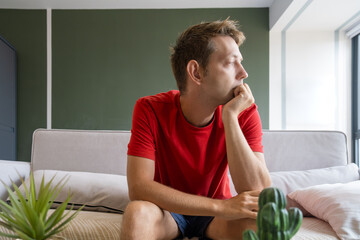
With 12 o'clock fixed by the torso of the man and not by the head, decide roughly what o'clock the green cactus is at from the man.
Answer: The green cactus is roughly at 12 o'clock from the man.

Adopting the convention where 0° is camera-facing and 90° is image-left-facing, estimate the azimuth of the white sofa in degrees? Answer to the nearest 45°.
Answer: approximately 0°

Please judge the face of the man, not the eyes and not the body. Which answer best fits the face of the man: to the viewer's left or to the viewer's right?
to the viewer's right

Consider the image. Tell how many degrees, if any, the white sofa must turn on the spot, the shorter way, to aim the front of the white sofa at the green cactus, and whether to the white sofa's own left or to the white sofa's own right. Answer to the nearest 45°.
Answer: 0° — it already faces it
